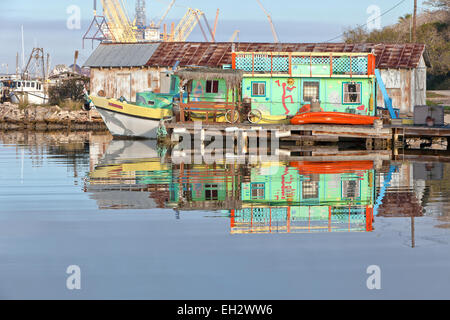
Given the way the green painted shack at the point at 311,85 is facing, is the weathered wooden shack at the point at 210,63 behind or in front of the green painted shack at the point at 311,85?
behind

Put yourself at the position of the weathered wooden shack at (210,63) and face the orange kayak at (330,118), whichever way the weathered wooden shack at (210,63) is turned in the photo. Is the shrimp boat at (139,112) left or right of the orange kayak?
right

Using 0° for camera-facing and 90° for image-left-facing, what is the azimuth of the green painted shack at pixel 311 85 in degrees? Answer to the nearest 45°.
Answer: approximately 0°

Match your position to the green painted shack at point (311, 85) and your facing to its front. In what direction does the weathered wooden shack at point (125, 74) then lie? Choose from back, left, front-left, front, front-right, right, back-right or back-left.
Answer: back-right

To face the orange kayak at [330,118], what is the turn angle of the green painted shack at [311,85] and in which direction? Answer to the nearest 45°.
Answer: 0° — it already faces it
